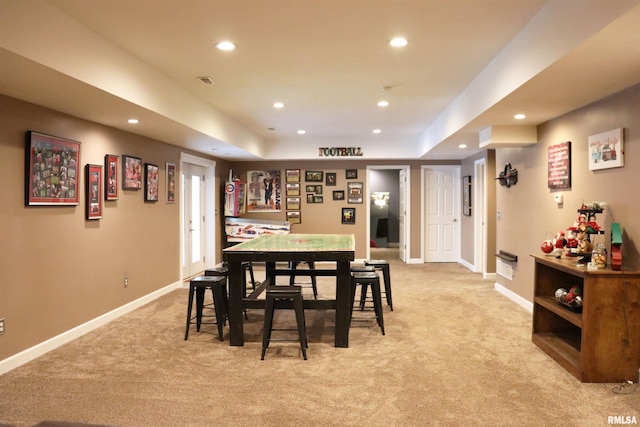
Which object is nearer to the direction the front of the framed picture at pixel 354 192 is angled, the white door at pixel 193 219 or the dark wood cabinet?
the dark wood cabinet

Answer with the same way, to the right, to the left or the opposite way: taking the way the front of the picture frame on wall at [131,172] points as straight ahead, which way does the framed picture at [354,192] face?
to the right

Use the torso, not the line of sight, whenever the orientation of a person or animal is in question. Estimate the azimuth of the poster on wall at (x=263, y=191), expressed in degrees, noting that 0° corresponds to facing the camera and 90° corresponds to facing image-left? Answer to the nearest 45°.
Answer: approximately 0°

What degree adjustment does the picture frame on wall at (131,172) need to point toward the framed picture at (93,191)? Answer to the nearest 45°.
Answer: approximately 90° to its right

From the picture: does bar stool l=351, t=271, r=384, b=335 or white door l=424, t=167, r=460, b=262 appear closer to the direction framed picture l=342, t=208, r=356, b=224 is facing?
the bar stool

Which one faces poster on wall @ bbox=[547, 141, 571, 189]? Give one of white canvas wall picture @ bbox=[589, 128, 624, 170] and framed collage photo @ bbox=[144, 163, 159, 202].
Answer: the framed collage photo

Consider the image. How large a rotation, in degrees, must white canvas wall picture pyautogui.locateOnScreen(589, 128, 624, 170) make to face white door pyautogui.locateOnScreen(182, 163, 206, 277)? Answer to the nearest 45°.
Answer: approximately 45° to its right

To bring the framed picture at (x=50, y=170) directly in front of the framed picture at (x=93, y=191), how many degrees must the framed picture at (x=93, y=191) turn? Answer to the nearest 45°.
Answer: approximately 90° to its right

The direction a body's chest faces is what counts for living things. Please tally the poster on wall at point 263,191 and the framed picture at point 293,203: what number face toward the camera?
2

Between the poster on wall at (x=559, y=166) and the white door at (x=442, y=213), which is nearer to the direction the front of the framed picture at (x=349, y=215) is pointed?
the poster on wall

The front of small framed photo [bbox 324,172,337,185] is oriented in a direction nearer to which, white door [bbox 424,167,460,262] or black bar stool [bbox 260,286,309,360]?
the black bar stool

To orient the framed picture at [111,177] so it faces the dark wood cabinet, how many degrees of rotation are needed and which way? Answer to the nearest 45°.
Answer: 0° — it already faces it

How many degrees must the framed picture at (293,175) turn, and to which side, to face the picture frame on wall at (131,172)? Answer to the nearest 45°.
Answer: approximately 45° to its right
